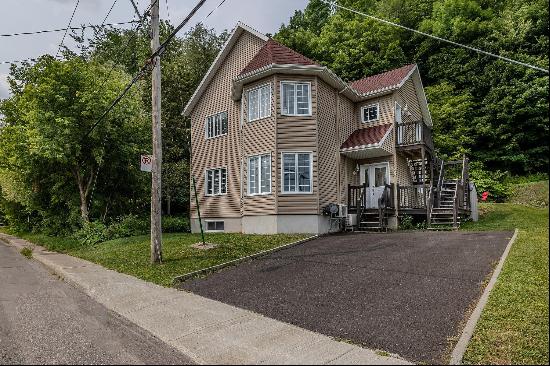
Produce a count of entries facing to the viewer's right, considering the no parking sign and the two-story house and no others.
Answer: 0

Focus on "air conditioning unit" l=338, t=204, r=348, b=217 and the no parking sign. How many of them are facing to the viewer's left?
0

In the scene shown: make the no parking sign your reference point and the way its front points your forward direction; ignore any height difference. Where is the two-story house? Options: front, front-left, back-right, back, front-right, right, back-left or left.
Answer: back-left

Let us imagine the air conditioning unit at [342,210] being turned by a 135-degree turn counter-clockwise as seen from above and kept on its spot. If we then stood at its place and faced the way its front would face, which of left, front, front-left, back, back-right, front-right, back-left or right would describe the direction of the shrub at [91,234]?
left

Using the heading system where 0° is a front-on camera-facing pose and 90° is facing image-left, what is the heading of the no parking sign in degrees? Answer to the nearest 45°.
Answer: approximately 0°

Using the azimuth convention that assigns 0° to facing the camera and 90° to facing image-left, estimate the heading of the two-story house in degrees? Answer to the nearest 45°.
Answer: approximately 45°

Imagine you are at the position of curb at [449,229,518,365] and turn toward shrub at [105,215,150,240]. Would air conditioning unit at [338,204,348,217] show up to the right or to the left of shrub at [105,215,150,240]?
right

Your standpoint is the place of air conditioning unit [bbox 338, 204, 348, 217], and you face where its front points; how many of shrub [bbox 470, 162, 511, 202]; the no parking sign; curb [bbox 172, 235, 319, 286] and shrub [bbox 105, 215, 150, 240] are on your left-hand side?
1

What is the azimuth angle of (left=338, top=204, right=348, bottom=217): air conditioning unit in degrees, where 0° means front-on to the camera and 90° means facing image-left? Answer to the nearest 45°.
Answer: approximately 315°

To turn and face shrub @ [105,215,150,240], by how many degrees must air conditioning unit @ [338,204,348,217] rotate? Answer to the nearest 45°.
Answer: approximately 135° to its right

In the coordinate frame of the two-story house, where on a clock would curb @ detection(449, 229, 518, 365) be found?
The curb is roughly at 10 o'clock from the two-story house.

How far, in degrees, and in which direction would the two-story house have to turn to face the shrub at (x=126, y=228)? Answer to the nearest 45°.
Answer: approximately 45° to its right
